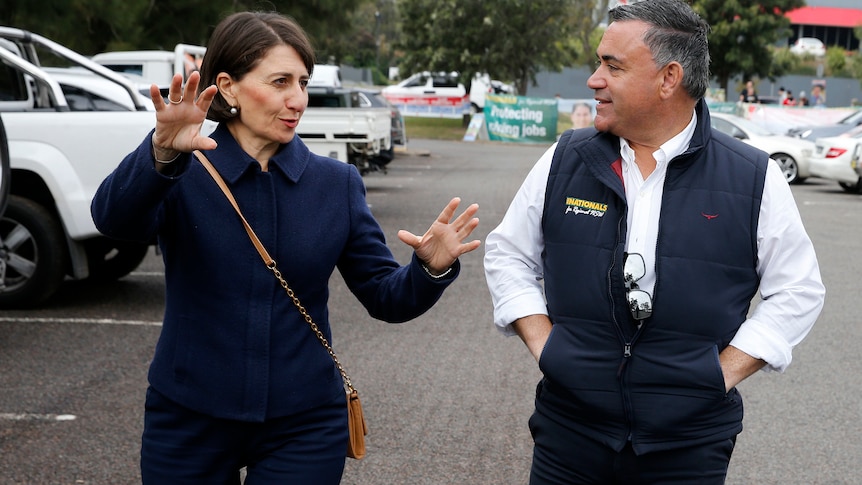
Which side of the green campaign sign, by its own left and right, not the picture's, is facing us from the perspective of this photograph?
front

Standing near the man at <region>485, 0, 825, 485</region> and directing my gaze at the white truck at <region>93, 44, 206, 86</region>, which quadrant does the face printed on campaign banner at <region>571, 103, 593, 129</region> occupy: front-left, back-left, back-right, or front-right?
front-right

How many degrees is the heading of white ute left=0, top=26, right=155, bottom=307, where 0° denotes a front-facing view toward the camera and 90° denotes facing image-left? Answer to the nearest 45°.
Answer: approximately 90°

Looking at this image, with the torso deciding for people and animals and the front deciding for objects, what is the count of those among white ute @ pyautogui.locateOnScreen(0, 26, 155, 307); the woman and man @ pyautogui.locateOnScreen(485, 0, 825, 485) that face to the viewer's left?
1

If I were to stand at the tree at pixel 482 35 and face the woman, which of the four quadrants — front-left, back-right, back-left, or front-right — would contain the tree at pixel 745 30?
back-left

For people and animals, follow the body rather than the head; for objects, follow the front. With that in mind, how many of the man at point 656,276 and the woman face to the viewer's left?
0

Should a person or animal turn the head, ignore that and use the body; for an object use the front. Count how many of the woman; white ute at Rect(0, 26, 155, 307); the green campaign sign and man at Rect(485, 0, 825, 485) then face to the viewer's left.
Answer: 1

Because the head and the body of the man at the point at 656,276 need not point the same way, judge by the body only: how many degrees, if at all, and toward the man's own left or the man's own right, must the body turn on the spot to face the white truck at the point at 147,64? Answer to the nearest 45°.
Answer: approximately 135° to the man's own right

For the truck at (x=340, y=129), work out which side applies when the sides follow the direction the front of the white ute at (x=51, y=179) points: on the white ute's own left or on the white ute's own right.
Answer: on the white ute's own right

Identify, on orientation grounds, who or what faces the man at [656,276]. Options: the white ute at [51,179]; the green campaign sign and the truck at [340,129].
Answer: the green campaign sign

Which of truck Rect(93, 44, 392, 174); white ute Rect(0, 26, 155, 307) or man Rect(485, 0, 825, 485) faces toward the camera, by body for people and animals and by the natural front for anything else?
the man

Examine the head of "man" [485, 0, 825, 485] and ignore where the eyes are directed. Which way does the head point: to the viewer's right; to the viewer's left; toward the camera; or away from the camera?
to the viewer's left

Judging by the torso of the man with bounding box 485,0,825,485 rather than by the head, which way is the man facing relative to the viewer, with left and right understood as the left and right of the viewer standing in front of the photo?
facing the viewer

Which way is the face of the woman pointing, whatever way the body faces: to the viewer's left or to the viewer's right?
to the viewer's right
